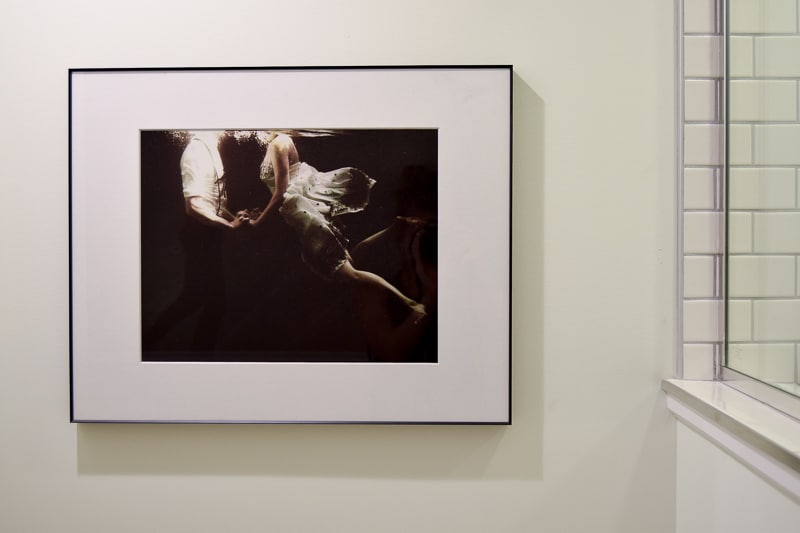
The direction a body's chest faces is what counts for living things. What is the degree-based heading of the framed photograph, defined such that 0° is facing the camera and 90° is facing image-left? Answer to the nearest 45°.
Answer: approximately 0°
